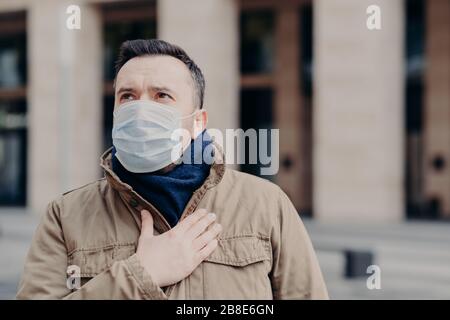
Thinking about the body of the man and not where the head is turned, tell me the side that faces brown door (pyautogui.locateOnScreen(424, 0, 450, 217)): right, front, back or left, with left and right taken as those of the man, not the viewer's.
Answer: back

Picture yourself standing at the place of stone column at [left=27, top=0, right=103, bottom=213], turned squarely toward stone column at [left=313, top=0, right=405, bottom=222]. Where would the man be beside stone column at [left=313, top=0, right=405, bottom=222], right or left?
right

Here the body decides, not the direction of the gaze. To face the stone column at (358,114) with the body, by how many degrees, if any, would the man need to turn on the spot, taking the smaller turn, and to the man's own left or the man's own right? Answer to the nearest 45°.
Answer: approximately 180°

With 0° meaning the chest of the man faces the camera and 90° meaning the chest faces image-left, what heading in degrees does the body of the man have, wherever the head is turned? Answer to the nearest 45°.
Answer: approximately 0°

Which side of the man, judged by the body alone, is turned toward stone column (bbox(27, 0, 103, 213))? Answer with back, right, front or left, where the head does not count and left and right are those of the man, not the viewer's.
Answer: back
